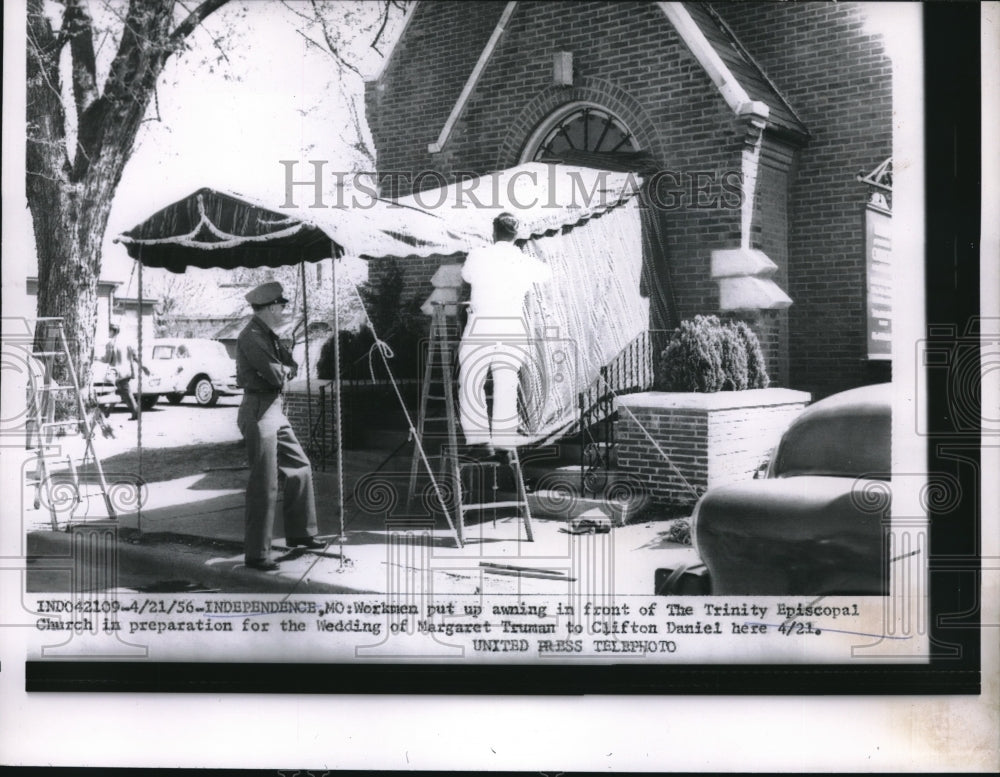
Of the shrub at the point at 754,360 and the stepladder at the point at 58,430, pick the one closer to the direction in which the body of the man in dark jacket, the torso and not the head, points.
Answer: the shrub

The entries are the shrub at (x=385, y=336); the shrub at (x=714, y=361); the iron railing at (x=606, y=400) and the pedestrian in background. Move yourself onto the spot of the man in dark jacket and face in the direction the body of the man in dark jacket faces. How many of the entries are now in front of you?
3

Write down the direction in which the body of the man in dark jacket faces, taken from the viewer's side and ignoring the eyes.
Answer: to the viewer's right

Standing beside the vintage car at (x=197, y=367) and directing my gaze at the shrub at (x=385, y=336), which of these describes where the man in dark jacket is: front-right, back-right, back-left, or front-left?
front-right

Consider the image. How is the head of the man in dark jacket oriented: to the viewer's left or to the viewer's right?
to the viewer's right
